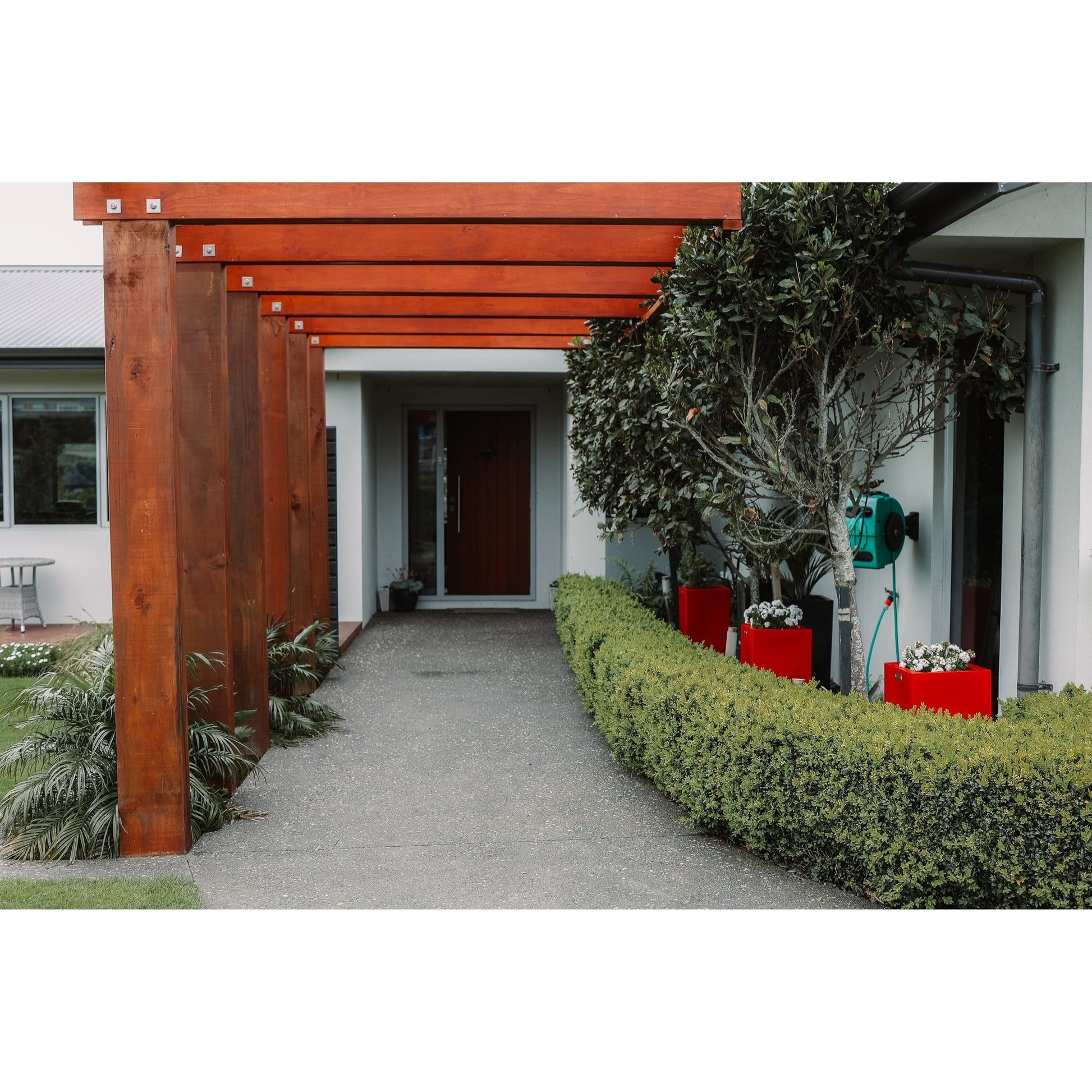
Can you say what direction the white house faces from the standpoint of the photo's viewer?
facing the viewer

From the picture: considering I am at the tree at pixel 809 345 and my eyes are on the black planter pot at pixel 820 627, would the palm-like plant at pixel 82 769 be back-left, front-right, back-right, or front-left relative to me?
back-left

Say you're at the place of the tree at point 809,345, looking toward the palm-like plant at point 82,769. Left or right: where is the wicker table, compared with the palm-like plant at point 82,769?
right

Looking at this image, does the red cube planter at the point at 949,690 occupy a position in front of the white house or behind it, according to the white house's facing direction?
in front

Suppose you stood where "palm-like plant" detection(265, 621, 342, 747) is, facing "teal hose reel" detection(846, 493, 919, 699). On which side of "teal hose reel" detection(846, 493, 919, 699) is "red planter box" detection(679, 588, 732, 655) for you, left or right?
left

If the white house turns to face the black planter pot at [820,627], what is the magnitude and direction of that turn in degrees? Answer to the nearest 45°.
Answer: approximately 45° to its left

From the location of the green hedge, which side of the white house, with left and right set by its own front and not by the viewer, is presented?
front

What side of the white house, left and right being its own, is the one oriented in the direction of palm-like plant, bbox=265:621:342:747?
front

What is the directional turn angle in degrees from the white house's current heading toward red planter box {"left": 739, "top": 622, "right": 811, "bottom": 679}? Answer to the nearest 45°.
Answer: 0° — it already faces it

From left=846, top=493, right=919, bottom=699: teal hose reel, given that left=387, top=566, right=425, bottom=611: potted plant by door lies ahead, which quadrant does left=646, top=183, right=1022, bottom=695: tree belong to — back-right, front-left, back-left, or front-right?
back-left
